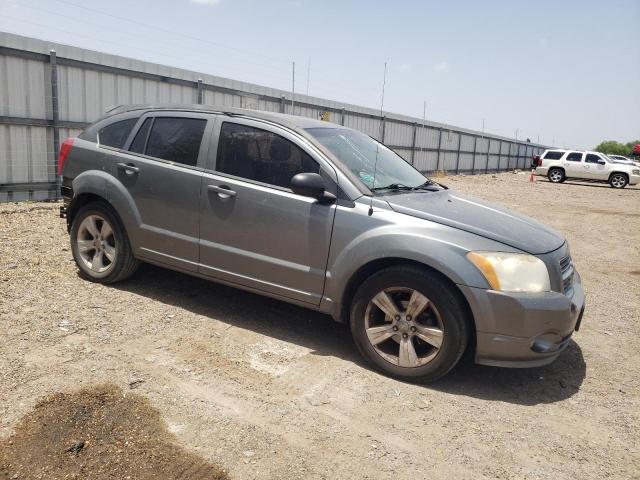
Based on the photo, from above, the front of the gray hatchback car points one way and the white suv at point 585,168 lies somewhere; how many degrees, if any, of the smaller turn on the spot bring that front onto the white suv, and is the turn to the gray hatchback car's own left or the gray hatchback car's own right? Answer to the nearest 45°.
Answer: approximately 90° to the gray hatchback car's own left

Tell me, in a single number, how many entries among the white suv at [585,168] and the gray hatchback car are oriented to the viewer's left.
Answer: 0

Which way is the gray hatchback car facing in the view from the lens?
facing the viewer and to the right of the viewer

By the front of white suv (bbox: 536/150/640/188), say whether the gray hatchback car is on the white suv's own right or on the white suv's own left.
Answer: on the white suv's own right

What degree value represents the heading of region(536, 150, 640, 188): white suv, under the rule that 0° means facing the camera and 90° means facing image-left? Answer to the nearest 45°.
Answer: approximately 270°
